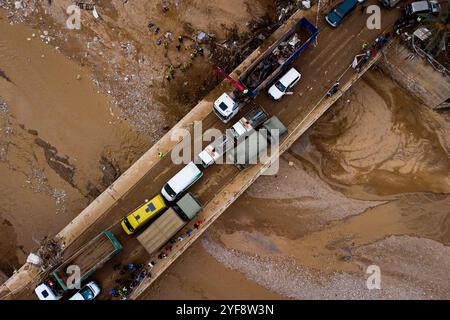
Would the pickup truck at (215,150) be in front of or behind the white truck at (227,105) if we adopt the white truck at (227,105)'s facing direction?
in front

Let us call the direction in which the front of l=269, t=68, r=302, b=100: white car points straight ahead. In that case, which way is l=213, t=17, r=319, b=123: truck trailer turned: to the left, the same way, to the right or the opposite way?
the same way

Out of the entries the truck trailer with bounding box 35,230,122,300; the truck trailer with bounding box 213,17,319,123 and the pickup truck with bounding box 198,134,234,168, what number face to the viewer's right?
0

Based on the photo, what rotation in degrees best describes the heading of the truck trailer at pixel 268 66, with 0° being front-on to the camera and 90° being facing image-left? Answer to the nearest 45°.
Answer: approximately 45°

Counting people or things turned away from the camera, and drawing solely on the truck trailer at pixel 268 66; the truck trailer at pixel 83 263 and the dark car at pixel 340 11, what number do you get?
0

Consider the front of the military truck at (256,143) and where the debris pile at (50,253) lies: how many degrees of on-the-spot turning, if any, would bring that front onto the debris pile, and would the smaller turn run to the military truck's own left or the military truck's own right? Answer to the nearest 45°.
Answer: approximately 135° to the military truck's own left

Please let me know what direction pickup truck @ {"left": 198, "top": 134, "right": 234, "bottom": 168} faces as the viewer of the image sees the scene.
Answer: facing the viewer and to the left of the viewer

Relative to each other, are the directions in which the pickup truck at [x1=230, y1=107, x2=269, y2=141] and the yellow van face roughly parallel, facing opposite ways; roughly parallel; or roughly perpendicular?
roughly parallel

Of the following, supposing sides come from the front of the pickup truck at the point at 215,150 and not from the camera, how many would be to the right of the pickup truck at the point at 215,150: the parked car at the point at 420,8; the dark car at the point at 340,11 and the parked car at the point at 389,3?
0

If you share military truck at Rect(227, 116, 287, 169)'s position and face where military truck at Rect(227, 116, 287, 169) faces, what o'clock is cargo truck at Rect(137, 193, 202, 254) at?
cargo truck at Rect(137, 193, 202, 254) is roughly at 7 o'clock from military truck at Rect(227, 116, 287, 169).

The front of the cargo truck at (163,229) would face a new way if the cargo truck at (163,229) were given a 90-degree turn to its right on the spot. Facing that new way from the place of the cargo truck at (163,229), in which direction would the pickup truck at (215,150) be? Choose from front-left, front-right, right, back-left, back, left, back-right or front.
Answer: front-left

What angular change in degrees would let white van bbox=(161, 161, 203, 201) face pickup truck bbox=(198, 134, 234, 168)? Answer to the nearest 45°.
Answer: approximately 135° to its left

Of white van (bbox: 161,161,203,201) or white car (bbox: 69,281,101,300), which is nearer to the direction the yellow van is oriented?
the white car

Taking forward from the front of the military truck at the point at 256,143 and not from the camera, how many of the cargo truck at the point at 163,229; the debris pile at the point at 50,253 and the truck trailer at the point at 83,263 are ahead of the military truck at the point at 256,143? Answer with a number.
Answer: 0

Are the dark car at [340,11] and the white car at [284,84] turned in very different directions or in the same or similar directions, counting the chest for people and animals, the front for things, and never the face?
same or similar directions

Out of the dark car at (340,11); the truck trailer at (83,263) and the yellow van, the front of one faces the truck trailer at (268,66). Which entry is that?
the dark car
